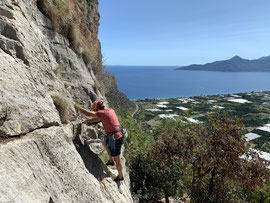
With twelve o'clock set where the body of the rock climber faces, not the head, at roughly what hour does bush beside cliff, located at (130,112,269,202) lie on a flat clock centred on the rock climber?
The bush beside cliff is roughly at 5 o'clock from the rock climber.

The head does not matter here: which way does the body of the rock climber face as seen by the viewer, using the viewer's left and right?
facing to the left of the viewer
